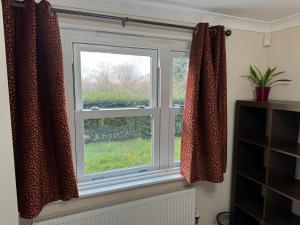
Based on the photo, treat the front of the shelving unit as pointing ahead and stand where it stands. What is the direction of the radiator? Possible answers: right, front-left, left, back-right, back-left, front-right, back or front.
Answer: front

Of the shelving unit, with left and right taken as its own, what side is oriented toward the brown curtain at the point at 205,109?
front

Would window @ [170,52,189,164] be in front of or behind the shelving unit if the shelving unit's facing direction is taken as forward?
in front

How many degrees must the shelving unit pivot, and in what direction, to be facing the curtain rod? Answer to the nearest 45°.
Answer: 0° — it already faces it

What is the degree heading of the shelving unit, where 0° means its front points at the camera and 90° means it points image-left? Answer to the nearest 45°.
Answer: approximately 45°

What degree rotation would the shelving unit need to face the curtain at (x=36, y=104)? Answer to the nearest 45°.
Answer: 0° — it already faces it
